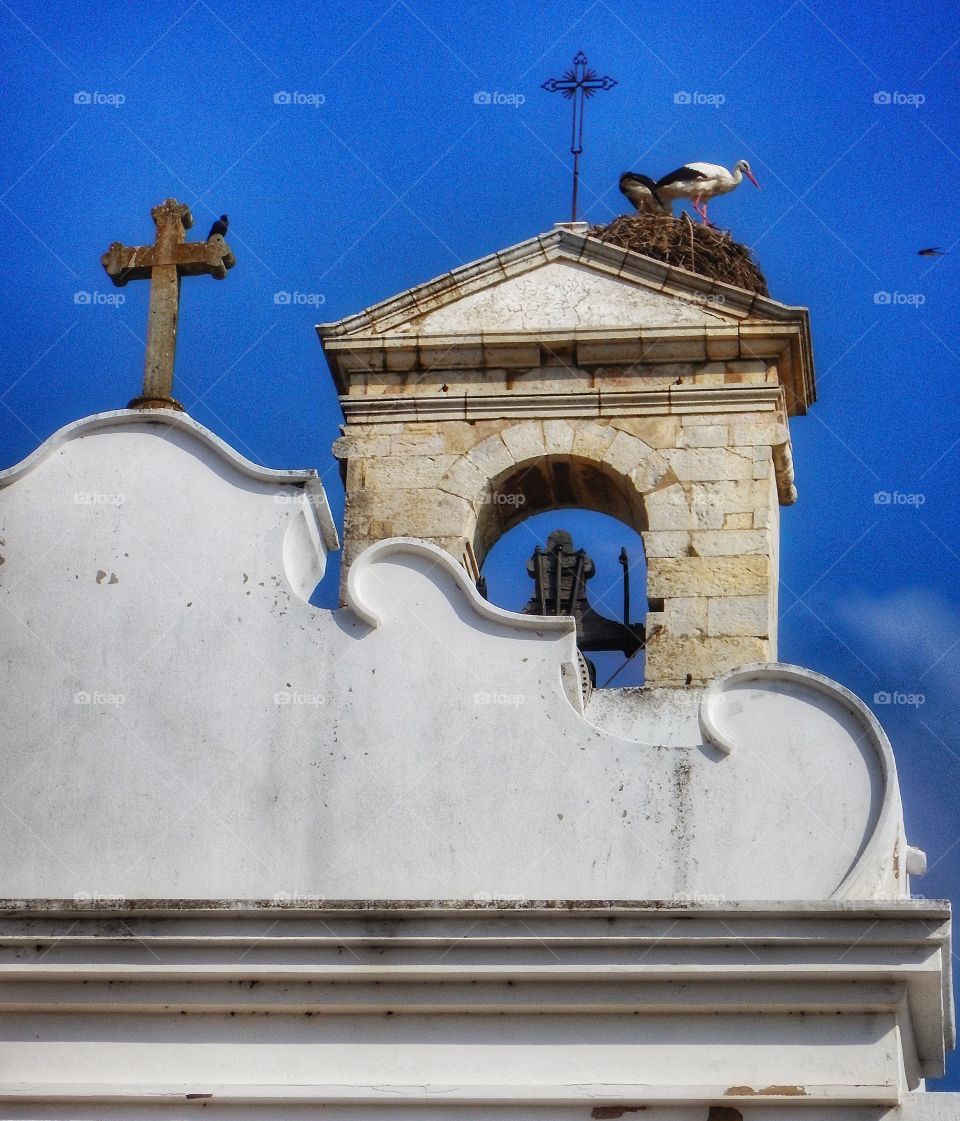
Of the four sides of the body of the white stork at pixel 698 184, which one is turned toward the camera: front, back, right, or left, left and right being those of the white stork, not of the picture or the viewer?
right

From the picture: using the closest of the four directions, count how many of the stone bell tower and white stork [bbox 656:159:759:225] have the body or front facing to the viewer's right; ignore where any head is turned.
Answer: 1

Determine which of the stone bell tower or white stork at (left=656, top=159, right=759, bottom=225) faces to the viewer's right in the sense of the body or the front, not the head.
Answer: the white stork

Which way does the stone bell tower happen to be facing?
toward the camera

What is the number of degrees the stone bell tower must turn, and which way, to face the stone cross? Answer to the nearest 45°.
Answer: approximately 45° to its right

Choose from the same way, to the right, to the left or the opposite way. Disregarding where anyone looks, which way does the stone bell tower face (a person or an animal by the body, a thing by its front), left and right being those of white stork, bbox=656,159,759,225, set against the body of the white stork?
to the right
